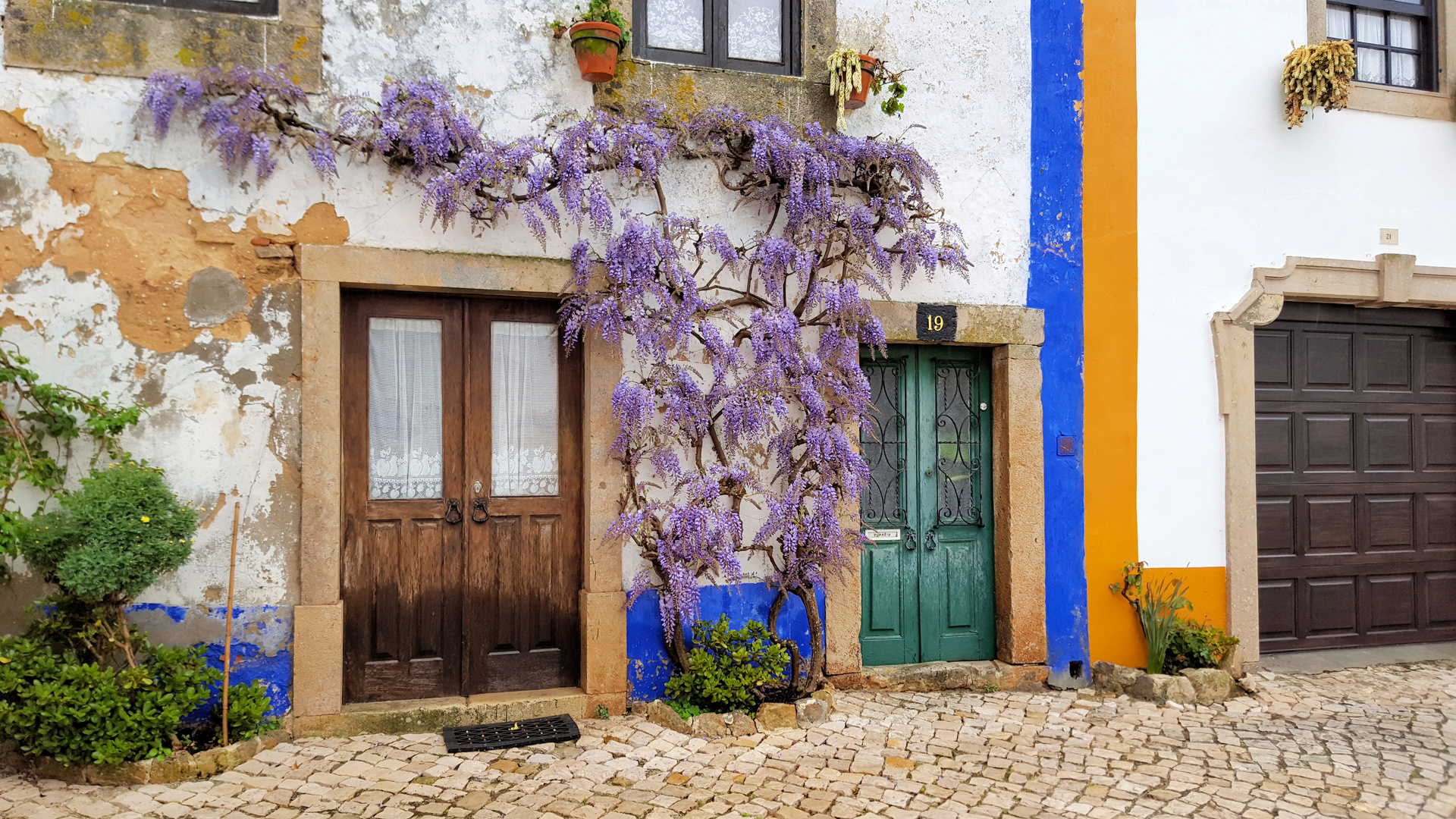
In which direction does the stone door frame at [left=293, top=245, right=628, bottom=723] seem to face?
toward the camera

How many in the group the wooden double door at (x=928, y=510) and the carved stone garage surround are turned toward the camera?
2

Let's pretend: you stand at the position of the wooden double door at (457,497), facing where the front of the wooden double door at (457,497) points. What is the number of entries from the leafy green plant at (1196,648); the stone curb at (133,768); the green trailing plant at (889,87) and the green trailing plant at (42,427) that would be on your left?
2

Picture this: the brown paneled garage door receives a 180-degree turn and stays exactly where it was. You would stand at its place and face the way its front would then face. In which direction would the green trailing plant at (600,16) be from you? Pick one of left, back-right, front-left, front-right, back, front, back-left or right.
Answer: back-left

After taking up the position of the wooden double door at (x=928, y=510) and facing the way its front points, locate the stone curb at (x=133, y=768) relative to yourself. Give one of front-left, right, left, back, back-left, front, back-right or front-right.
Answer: front-right

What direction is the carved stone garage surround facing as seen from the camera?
toward the camera

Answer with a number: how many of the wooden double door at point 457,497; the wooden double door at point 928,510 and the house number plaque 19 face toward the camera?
3

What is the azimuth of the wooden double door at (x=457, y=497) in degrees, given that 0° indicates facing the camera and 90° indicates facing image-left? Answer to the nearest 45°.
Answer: approximately 0°

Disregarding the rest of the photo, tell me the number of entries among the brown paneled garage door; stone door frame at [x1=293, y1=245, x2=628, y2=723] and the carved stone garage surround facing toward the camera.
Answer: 3
